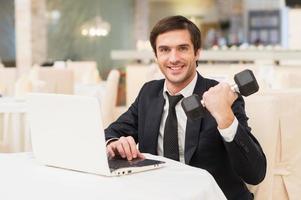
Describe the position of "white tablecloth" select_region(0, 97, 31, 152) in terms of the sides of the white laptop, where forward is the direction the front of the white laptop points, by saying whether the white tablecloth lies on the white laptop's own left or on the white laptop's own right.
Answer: on the white laptop's own left

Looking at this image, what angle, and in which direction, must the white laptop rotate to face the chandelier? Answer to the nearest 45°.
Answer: approximately 45° to its left

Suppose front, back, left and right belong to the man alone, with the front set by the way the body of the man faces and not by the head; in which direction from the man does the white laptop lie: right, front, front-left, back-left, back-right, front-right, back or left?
front

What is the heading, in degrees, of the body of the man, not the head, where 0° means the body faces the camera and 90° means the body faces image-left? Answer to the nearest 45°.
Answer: approximately 45°

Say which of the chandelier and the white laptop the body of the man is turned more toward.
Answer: the white laptop

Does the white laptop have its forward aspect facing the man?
yes

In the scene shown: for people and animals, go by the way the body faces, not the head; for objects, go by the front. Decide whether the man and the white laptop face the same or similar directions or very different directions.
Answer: very different directions

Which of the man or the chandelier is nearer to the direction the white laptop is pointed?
the man

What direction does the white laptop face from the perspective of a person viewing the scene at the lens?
facing away from the viewer and to the right of the viewer
